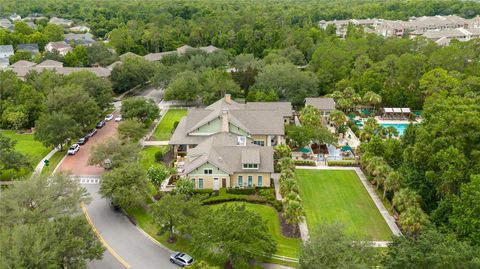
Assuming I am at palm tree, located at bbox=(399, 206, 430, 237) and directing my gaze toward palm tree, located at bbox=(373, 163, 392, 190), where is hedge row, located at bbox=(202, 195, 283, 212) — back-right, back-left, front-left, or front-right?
front-left

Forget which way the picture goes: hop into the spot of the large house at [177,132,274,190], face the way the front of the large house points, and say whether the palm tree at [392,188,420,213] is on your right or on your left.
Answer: on your left

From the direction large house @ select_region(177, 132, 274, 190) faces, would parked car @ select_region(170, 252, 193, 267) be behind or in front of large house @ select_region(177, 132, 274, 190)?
in front

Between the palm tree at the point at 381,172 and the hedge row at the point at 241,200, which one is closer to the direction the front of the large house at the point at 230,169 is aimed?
the hedge row

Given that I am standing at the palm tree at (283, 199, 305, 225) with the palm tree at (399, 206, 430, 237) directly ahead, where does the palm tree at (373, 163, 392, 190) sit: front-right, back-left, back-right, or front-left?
front-left

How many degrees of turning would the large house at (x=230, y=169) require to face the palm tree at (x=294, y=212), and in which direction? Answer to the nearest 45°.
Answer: approximately 45° to its left

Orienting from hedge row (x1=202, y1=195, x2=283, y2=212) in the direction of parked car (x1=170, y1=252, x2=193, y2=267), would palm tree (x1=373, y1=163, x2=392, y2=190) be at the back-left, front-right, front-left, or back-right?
back-left

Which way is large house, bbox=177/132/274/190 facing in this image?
toward the camera
